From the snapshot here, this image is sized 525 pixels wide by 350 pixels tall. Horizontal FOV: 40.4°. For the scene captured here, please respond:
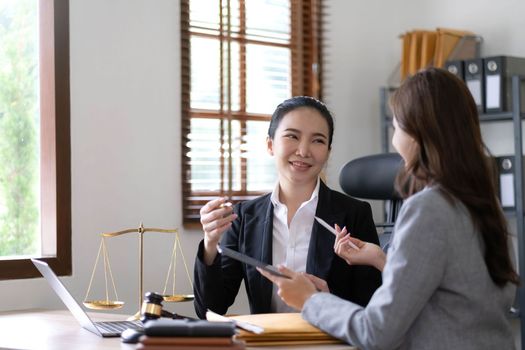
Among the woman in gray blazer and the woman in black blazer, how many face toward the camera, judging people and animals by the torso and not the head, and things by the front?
1

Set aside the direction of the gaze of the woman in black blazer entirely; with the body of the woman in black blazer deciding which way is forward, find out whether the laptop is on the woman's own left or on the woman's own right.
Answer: on the woman's own right

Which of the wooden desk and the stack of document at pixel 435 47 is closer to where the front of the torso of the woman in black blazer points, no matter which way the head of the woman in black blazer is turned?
the wooden desk

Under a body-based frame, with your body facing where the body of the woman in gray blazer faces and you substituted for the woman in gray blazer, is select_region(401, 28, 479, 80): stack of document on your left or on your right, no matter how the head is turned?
on your right

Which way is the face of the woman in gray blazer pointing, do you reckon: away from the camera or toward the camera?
away from the camera

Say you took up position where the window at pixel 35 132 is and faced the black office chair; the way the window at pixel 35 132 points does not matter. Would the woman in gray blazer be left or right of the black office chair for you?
right

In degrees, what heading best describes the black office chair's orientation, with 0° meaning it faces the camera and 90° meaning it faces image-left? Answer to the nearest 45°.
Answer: approximately 45°

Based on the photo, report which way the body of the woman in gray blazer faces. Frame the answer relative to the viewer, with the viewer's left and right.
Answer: facing away from the viewer and to the left of the viewer

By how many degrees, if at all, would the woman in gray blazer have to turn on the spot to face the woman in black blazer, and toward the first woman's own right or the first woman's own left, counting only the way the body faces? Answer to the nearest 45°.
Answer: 0° — they already face them

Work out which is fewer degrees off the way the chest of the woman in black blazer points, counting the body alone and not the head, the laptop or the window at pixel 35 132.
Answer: the laptop

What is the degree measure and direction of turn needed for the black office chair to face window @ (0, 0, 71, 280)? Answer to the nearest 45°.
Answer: approximately 45° to its right
